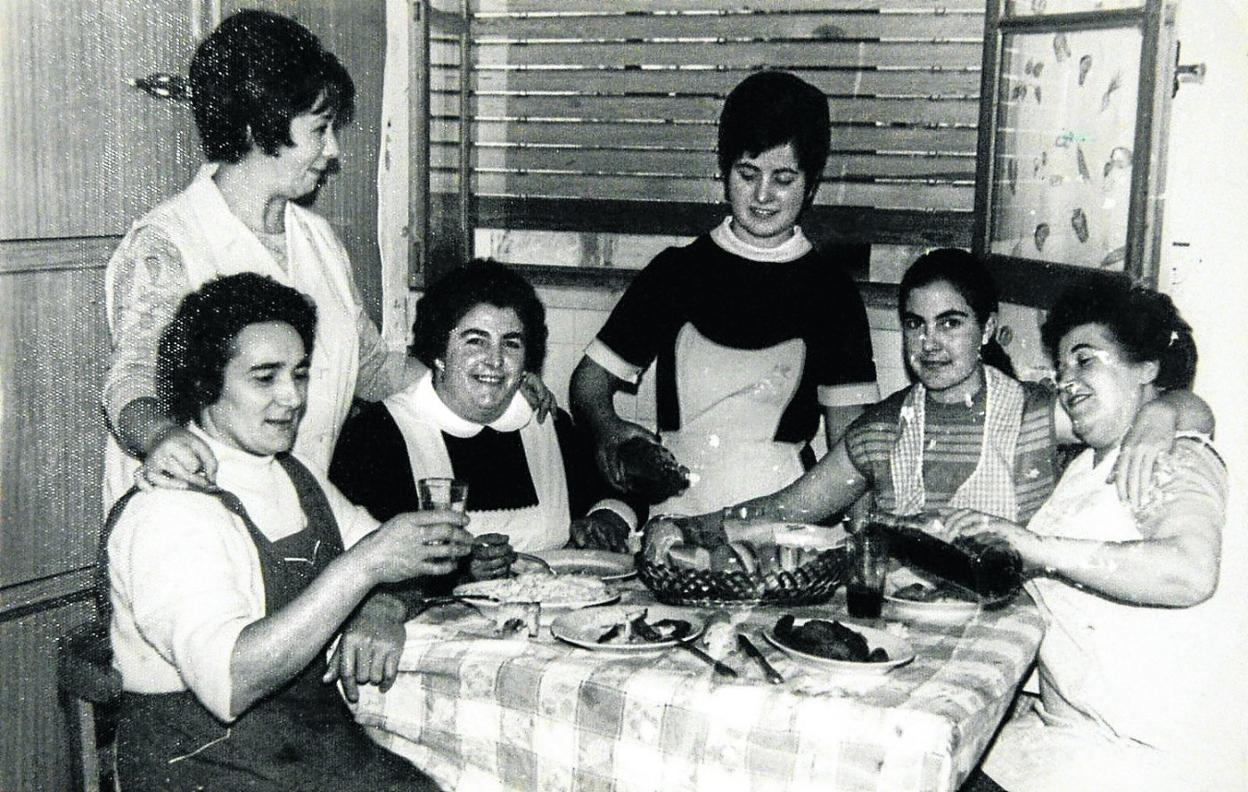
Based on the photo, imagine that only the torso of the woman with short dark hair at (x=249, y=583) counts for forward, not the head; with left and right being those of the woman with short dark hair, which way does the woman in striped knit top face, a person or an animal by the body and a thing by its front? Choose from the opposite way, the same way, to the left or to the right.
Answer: to the right

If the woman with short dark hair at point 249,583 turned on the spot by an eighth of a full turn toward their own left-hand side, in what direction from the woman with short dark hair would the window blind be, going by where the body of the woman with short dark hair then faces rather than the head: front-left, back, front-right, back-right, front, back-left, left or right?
front-left

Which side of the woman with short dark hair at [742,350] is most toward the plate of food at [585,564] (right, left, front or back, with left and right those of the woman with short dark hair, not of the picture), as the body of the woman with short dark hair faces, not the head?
front

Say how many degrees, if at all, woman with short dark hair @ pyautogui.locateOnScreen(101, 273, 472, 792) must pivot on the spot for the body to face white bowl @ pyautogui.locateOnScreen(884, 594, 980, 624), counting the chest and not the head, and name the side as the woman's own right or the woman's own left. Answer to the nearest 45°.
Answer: approximately 45° to the woman's own left

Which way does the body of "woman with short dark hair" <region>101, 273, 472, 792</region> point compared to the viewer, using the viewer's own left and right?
facing the viewer and to the right of the viewer

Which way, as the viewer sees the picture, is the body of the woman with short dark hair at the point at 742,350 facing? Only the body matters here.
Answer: toward the camera

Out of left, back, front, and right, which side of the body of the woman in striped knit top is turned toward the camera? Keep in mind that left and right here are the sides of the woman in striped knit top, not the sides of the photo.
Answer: front

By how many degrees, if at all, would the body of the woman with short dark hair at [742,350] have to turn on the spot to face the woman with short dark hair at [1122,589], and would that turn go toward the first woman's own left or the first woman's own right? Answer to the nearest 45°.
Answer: approximately 45° to the first woman's own left

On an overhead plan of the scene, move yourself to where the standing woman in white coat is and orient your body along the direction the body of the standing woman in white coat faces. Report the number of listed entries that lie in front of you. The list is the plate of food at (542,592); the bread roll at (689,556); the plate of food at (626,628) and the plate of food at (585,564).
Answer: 4

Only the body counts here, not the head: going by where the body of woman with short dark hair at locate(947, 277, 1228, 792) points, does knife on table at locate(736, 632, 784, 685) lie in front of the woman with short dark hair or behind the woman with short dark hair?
in front

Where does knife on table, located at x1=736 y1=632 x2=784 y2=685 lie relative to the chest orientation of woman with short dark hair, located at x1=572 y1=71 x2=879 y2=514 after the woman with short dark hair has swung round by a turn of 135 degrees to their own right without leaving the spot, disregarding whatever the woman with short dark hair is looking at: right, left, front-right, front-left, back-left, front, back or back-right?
back-left

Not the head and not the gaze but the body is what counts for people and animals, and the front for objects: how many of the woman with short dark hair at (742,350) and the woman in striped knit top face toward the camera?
2

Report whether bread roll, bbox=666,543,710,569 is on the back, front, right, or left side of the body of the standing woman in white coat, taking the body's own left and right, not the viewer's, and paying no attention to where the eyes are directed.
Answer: front

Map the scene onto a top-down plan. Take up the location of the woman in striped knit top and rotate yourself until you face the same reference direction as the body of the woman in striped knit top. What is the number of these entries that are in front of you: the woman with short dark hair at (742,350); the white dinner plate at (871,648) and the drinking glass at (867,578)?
2

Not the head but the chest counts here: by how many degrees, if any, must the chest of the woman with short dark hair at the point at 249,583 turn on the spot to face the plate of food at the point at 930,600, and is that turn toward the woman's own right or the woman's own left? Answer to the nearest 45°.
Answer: approximately 45° to the woman's own left

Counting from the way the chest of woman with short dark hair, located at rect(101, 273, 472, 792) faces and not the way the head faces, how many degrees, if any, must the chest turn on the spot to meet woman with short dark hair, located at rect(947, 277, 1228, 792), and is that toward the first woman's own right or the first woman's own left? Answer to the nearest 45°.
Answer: approximately 45° to the first woman's own left

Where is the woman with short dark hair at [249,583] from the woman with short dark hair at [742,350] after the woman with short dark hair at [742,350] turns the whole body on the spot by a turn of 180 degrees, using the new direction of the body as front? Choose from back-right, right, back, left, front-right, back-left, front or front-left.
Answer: back-left
